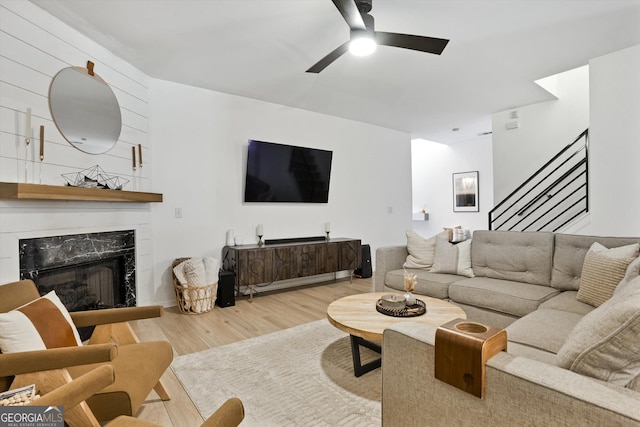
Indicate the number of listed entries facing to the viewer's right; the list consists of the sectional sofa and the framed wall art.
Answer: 0

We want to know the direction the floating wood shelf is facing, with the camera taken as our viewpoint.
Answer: facing the viewer and to the right of the viewer

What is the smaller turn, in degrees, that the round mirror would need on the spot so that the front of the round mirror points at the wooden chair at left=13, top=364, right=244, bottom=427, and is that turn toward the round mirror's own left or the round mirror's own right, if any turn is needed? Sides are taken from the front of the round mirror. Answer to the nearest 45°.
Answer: approximately 45° to the round mirror's own right

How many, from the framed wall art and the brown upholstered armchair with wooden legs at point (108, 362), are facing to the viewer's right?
1

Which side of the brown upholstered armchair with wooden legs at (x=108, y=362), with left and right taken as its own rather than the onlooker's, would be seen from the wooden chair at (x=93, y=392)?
right

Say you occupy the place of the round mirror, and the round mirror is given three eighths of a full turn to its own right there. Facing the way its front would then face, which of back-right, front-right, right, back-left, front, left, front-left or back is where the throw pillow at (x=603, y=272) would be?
back-left

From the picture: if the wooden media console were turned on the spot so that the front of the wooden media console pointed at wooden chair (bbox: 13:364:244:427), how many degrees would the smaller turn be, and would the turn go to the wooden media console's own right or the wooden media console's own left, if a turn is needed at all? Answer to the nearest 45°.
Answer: approximately 45° to the wooden media console's own right

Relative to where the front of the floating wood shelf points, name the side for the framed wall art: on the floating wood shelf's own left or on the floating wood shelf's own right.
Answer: on the floating wood shelf's own left

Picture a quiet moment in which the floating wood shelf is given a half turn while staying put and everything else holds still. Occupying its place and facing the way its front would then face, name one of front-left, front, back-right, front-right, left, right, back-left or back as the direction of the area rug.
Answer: back

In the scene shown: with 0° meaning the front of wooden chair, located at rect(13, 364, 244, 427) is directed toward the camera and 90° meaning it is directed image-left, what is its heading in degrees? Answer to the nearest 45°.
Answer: approximately 225°

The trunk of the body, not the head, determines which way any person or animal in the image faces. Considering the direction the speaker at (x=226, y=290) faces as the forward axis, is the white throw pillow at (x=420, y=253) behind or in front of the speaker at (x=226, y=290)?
in front

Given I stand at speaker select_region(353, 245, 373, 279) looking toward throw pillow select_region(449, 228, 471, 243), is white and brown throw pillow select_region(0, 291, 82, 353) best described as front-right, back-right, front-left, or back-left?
back-right

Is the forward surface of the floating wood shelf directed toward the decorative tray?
yes

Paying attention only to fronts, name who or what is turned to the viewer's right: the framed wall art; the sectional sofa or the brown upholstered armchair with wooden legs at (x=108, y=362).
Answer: the brown upholstered armchair with wooden legs

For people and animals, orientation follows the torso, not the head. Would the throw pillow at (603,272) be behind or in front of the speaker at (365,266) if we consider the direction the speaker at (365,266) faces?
in front

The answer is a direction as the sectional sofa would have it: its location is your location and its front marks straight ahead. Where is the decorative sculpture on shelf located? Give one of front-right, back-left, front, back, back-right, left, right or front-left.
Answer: front-right

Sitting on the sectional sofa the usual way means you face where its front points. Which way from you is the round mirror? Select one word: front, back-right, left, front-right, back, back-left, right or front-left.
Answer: front-right
